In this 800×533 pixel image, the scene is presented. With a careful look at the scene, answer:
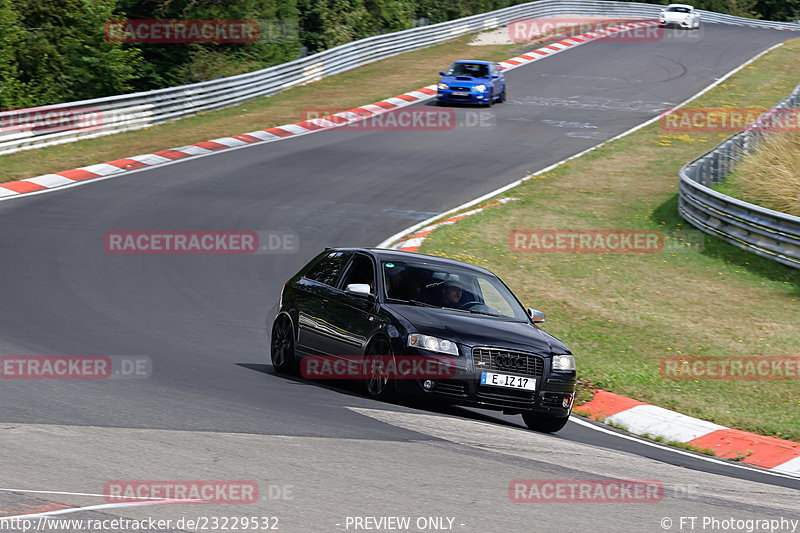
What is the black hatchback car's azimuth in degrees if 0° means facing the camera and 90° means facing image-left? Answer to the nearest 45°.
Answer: approximately 315°

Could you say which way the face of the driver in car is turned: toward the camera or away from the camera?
toward the camera

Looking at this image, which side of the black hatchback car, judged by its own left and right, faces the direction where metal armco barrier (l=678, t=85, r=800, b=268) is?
left

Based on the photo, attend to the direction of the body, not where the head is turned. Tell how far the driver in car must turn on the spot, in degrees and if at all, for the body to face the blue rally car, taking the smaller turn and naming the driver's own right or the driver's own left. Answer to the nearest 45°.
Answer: approximately 135° to the driver's own left

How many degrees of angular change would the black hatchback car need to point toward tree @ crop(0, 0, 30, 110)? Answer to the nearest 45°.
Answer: approximately 180°

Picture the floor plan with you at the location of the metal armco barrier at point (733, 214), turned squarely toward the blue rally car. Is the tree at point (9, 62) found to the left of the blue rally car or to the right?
left

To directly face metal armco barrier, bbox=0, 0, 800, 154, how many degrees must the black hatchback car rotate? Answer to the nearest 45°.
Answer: approximately 135° to its left

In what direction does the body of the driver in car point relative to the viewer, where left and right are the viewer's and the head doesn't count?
facing the viewer and to the right of the viewer

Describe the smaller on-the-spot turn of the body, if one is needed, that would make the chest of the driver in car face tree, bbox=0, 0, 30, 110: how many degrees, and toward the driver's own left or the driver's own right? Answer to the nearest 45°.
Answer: approximately 180°
